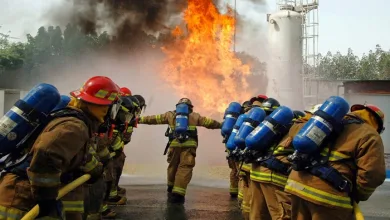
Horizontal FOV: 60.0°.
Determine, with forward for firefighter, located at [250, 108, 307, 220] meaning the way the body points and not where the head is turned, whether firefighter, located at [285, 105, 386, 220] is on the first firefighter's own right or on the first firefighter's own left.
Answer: on the first firefighter's own right

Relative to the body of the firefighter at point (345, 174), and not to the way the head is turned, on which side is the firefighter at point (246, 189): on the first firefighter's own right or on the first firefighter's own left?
on the first firefighter's own left

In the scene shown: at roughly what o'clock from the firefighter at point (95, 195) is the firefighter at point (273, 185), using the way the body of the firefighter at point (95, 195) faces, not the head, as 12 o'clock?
the firefighter at point (273, 185) is roughly at 1 o'clock from the firefighter at point (95, 195).

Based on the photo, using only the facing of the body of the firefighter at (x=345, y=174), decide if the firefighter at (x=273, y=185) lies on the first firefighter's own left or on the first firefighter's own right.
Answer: on the first firefighter's own left

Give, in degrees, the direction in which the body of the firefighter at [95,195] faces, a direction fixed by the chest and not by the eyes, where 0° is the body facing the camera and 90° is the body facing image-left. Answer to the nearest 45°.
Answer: approximately 270°
